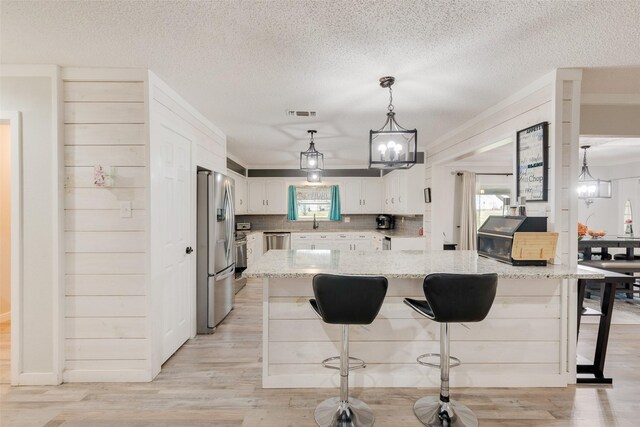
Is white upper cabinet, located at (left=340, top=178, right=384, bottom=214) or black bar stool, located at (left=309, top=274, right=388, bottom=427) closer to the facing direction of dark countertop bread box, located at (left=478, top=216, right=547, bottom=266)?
the black bar stool

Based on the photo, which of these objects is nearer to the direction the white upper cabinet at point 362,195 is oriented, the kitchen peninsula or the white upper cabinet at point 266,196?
the kitchen peninsula

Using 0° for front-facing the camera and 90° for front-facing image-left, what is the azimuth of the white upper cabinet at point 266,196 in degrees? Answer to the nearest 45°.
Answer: approximately 0°

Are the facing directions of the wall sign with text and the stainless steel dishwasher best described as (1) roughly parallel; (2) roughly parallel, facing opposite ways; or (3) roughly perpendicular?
roughly perpendicular

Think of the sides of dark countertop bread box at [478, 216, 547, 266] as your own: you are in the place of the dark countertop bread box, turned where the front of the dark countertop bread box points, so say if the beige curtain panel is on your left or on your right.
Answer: on your right

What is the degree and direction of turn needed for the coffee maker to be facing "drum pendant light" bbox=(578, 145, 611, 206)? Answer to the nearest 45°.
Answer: approximately 135° to its left

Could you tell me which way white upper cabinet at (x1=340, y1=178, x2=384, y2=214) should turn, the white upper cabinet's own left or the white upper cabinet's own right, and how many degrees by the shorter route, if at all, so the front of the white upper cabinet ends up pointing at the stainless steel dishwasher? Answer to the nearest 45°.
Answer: approximately 90° to the white upper cabinet's own right

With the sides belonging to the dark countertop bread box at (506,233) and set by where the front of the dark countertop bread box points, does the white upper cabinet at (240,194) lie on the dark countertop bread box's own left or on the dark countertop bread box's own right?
on the dark countertop bread box's own right

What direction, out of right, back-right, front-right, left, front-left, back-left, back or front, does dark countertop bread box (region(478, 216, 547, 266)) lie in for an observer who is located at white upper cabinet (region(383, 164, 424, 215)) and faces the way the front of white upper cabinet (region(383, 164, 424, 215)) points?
left

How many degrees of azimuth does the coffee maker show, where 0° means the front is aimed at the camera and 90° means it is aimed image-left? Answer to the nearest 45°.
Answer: approximately 45°
